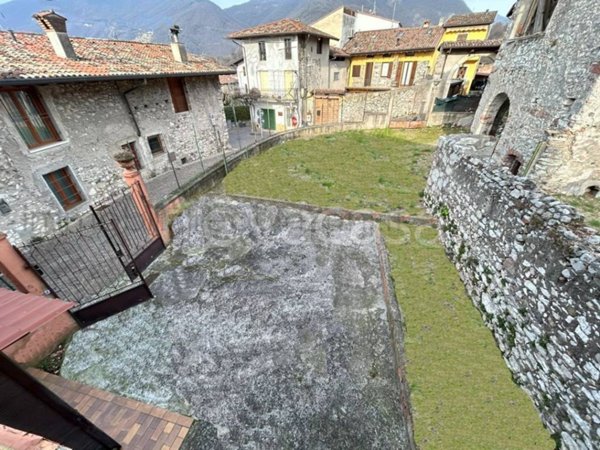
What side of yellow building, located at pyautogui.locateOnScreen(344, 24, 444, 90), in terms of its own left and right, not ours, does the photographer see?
front

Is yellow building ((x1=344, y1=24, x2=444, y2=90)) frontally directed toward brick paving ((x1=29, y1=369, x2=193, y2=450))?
yes

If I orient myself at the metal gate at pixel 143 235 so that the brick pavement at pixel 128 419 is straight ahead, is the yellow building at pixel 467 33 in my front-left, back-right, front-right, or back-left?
back-left

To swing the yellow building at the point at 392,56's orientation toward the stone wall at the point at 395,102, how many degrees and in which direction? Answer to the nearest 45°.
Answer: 0° — it already faces it

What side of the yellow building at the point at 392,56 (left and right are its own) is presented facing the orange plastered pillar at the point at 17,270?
front

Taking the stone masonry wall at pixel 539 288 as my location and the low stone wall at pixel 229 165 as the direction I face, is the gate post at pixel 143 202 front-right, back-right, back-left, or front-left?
front-left

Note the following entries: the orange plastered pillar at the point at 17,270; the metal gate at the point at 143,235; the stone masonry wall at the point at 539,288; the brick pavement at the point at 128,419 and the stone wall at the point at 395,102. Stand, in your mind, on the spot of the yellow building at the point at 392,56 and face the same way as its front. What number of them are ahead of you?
5

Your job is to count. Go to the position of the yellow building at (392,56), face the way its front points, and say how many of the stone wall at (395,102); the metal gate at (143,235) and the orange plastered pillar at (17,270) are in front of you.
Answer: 3

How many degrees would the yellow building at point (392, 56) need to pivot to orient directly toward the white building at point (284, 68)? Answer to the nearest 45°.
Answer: approximately 45° to its right

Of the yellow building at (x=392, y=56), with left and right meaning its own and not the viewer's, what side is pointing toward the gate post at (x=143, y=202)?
front

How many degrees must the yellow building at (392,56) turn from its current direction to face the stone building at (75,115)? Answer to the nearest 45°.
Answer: approximately 45° to its right

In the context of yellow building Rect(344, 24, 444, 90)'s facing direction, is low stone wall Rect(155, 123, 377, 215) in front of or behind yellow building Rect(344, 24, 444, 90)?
in front

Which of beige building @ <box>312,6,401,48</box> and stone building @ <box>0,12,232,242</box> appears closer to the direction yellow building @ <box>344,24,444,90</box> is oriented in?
the stone building
